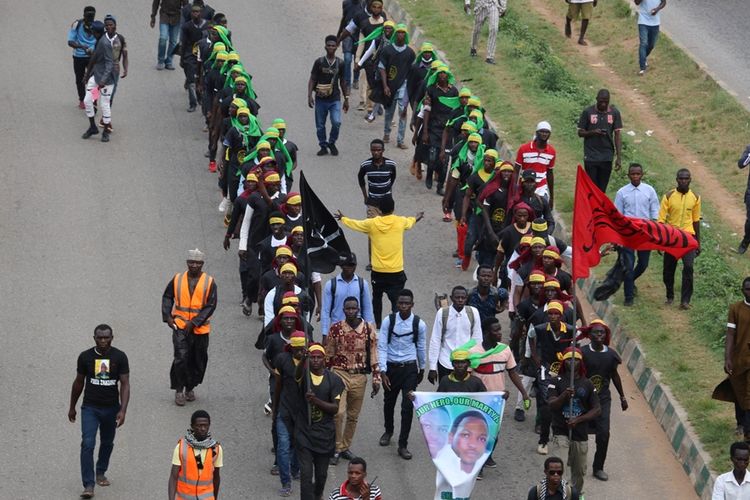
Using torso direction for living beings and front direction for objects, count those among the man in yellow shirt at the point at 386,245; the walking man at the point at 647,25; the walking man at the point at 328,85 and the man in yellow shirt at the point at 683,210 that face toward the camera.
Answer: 3

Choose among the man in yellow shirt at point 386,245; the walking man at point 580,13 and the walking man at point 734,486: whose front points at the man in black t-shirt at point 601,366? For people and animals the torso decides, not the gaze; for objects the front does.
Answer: the walking man at point 580,13

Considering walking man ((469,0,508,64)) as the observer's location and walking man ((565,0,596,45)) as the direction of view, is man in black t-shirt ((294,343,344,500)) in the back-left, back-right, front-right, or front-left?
back-right

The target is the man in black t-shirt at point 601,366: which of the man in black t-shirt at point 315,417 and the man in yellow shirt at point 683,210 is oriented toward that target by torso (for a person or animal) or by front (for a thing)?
the man in yellow shirt

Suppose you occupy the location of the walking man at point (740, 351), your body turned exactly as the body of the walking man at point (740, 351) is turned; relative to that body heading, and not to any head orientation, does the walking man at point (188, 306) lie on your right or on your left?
on your right

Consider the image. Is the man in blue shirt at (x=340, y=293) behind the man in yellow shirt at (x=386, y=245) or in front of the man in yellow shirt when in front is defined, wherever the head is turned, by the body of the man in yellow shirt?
behind

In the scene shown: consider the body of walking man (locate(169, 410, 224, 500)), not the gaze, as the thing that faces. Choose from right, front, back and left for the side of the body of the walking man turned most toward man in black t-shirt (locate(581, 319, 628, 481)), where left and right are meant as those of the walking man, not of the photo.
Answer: left

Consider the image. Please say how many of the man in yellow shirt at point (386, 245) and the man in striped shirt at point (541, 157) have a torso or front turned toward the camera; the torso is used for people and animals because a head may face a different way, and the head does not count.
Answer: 1
